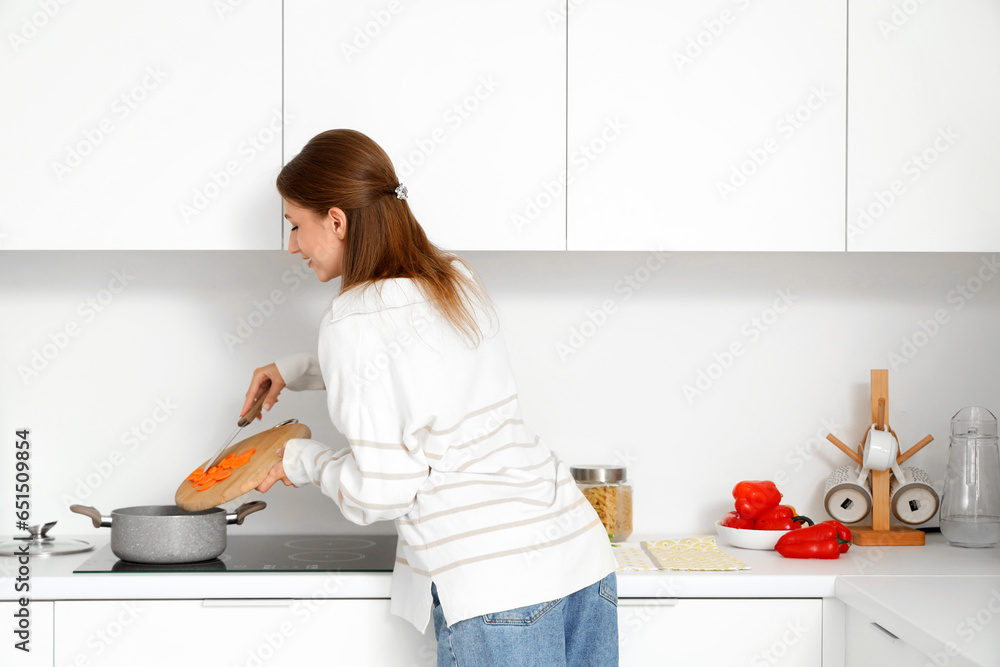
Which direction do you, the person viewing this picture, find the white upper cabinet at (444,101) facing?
facing the viewer

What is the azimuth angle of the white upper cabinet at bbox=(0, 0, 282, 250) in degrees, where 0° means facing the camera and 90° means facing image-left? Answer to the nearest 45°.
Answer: approximately 0°

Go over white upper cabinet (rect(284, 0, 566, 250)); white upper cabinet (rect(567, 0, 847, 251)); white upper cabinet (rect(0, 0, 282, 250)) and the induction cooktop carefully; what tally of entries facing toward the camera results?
4

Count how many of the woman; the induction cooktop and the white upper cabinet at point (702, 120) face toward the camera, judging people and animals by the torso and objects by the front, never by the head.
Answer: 2

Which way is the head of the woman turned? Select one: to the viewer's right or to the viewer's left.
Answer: to the viewer's left

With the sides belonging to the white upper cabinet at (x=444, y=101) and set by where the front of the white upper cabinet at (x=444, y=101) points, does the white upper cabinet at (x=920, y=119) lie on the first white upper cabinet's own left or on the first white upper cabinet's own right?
on the first white upper cabinet's own left

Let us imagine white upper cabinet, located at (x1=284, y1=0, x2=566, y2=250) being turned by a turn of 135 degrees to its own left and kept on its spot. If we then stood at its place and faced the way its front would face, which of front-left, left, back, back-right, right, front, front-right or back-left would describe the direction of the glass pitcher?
front-right

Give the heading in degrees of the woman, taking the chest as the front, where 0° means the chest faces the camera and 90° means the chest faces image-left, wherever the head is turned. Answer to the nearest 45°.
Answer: approximately 135°

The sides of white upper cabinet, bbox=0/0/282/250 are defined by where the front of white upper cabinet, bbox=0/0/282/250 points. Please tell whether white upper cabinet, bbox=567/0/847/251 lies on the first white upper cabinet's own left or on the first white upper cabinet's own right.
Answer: on the first white upper cabinet's own left
